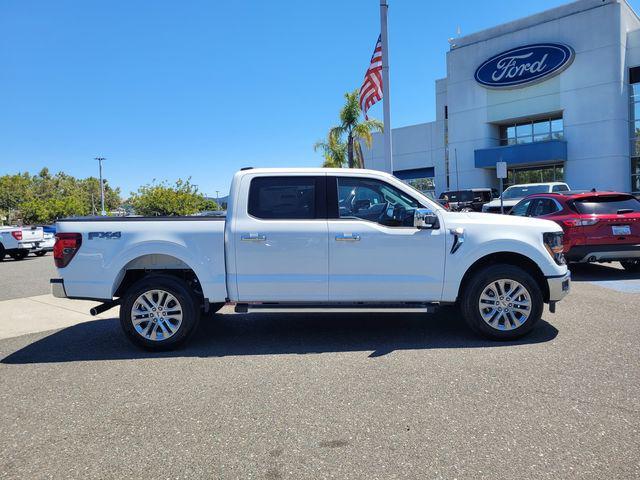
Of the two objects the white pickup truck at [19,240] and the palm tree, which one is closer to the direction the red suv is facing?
the palm tree

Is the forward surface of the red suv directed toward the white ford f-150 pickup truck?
no

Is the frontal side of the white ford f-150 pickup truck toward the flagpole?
no

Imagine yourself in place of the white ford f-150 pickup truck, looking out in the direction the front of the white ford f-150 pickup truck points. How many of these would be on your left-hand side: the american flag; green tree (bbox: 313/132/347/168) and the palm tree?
3

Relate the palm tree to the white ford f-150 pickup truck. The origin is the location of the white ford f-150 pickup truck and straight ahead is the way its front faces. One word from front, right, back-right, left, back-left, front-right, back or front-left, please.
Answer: left

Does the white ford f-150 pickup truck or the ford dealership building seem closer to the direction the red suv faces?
the ford dealership building

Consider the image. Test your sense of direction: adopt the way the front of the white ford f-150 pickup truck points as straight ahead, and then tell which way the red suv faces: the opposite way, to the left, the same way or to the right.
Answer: to the left

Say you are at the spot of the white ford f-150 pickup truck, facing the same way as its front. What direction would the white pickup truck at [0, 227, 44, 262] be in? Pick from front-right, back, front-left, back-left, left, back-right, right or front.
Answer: back-left

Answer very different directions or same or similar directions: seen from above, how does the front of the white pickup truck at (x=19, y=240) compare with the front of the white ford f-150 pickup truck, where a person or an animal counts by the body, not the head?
very different directions

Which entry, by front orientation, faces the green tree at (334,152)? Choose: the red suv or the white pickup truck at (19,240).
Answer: the red suv

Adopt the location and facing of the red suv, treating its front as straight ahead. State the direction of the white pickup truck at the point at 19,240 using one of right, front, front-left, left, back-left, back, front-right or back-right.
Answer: front-left

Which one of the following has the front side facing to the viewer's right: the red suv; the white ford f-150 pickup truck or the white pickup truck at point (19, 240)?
the white ford f-150 pickup truck

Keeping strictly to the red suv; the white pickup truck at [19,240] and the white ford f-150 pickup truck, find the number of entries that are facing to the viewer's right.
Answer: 1

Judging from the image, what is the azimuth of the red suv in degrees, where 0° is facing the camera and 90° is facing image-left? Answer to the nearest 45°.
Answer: approximately 135°

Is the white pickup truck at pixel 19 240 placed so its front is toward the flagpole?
no

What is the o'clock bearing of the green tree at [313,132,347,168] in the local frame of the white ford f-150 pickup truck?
The green tree is roughly at 9 o'clock from the white ford f-150 pickup truck.

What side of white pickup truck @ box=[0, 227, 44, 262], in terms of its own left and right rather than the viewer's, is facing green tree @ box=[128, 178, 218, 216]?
right

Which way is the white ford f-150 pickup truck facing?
to the viewer's right
